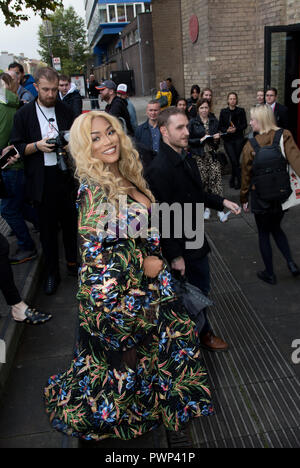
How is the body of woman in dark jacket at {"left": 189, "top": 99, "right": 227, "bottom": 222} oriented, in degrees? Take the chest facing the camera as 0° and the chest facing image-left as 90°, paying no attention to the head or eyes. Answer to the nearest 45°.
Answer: approximately 0°

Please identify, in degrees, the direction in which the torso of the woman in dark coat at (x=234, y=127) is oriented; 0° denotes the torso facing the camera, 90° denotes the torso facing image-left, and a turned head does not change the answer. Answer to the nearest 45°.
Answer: approximately 0°

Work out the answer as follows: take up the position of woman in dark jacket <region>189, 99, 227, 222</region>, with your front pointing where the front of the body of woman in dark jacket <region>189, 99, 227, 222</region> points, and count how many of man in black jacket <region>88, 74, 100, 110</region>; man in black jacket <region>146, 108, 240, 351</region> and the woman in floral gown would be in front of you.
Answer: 2

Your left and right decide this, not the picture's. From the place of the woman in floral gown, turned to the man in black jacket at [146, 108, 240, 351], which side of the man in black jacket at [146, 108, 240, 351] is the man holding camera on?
left

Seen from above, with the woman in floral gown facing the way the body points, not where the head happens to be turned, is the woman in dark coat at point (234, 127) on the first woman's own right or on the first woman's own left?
on the first woman's own left

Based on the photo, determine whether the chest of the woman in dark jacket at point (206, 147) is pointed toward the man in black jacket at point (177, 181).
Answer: yes

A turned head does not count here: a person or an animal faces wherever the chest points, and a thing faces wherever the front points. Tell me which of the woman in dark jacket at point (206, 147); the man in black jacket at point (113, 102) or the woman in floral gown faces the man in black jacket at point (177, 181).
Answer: the woman in dark jacket

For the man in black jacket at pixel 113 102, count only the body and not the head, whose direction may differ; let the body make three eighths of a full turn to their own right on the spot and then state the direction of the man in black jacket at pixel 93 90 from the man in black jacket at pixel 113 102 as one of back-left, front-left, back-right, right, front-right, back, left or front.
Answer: front-left
